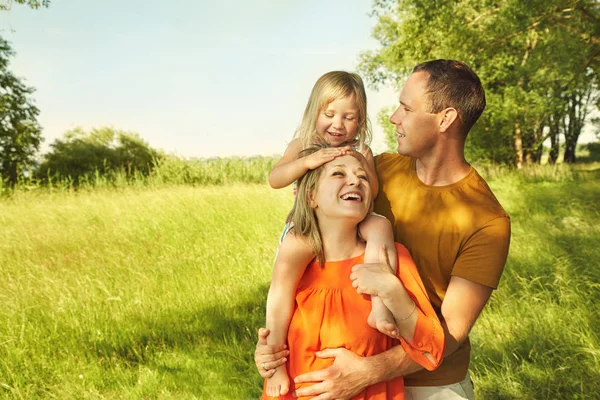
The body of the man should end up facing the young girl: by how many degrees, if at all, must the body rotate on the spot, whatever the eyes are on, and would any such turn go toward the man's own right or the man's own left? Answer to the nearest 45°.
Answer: approximately 45° to the man's own right

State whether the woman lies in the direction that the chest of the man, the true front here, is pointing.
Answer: yes

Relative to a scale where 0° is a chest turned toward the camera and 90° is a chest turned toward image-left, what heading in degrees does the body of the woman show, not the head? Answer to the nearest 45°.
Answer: approximately 0°

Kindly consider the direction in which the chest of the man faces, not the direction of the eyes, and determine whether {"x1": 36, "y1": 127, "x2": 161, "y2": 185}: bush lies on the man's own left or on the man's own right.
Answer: on the man's own right

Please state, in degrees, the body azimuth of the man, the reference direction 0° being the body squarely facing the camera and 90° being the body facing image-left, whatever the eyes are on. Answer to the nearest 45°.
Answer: approximately 45°

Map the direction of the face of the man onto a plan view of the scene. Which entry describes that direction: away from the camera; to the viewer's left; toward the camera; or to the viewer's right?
to the viewer's left

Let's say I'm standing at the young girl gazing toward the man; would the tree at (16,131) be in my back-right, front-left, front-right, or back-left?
back-left

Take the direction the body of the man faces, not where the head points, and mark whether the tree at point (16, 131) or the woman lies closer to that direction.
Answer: the woman

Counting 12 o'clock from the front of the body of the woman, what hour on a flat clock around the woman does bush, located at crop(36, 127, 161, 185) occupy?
The bush is roughly at 5 o'clock from the woman.

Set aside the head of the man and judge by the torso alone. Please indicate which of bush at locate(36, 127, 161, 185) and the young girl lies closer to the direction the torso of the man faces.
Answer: the young girl

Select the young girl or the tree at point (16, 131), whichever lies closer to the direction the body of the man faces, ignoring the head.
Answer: the young girl
